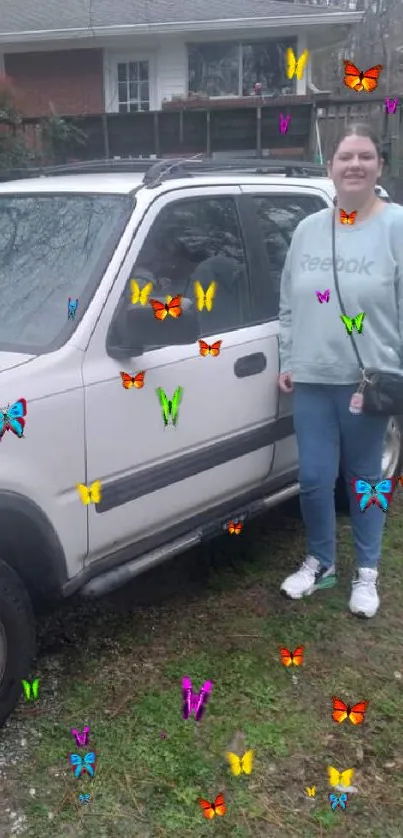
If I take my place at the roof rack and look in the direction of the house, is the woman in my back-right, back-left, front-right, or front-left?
back-right

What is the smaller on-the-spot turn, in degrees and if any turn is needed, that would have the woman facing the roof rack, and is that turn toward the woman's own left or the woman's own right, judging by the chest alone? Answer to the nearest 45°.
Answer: approximately 135° to the woman's own right

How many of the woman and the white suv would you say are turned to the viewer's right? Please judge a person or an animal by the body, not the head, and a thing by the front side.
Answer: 0

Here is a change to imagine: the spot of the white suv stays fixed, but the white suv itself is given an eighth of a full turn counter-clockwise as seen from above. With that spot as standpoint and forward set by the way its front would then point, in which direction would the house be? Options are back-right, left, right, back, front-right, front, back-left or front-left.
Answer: back
